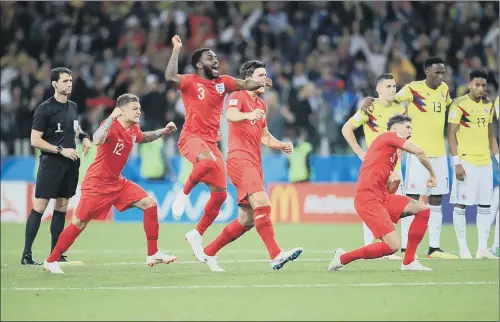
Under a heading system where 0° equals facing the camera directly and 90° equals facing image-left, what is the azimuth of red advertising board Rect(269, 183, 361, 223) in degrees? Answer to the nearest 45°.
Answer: approximately 0°

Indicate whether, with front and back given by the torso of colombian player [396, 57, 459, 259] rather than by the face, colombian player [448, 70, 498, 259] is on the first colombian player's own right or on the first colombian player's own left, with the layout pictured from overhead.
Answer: on the first colombian player's own left

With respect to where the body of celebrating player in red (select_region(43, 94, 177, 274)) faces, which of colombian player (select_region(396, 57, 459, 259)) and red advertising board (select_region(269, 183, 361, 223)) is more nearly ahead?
the colombian player

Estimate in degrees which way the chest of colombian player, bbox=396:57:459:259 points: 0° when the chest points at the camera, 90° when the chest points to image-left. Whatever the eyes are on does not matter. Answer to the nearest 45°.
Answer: approximately 315°
